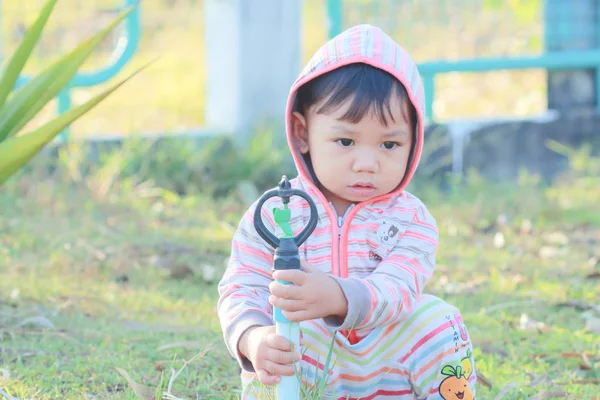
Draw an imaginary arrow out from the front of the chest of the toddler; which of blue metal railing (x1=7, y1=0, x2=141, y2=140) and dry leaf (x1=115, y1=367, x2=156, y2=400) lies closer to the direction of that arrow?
the dry leaf

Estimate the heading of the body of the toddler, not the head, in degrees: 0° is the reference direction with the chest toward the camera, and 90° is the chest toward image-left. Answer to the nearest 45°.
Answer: approximately 0°

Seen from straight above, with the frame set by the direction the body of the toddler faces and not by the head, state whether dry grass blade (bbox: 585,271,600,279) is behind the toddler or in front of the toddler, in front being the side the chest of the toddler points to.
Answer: behind

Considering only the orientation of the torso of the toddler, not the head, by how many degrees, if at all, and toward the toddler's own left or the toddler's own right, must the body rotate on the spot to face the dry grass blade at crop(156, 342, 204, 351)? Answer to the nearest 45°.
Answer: approximately 135° to the toddler's own right

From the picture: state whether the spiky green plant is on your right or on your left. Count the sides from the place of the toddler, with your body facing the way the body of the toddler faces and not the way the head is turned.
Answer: on your right

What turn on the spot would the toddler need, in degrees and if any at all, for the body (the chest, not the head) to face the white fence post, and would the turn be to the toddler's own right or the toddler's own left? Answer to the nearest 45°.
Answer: approximately 180°

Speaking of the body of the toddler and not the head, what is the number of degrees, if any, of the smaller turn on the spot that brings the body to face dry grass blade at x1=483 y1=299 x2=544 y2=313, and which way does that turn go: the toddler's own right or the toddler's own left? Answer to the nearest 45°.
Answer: approximately 135° to the toddler's own left

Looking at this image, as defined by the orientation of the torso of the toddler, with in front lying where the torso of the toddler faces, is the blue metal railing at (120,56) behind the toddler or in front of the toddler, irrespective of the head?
behind

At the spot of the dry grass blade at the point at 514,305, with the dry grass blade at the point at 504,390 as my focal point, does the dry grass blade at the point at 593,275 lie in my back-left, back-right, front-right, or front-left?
back-left
